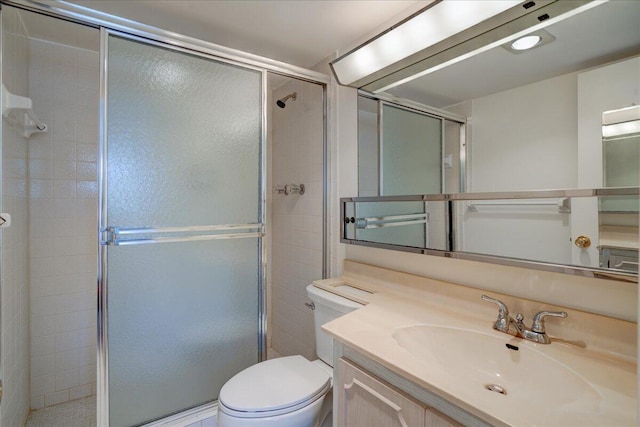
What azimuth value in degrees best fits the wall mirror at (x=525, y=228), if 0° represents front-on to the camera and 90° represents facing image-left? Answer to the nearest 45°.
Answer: approximately 45°

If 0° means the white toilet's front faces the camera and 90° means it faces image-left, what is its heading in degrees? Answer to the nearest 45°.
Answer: approximately 45°

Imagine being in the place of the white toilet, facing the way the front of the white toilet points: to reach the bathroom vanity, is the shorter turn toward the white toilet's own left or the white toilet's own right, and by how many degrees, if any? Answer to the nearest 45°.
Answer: approximately 90° to the white toilet's own left
